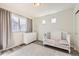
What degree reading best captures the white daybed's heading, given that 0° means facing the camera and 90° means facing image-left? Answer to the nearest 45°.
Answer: approximately 45°
